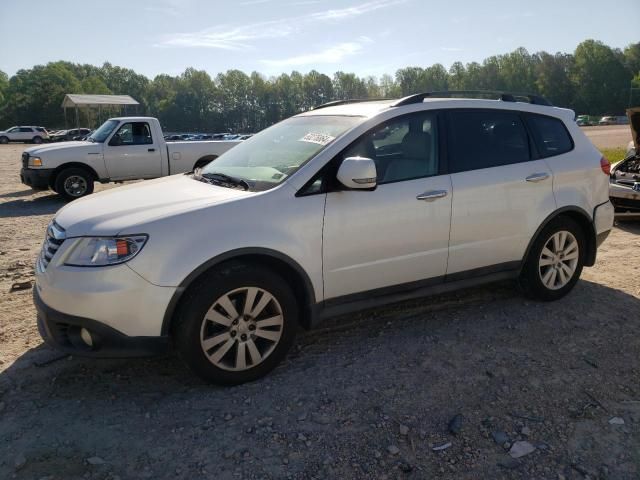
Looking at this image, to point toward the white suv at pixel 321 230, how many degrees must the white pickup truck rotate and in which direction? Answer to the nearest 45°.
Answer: approximately 90° to its left

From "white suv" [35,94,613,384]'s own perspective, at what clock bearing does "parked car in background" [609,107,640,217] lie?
The parked car in background is roughly at 6 o'clock from the white suv.

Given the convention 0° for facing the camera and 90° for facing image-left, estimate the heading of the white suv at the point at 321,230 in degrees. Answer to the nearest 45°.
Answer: approximately 45°

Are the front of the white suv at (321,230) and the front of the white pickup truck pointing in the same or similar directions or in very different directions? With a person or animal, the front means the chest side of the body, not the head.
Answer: same or similar directions

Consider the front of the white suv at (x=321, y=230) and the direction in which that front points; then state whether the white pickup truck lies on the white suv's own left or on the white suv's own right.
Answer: on the white suv's own right

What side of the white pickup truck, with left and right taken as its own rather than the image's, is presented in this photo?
left

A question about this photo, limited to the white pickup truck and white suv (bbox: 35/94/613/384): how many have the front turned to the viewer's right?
0

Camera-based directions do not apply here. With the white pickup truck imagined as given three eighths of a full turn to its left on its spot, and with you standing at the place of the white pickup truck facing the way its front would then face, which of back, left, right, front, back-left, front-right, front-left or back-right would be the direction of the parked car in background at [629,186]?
front
